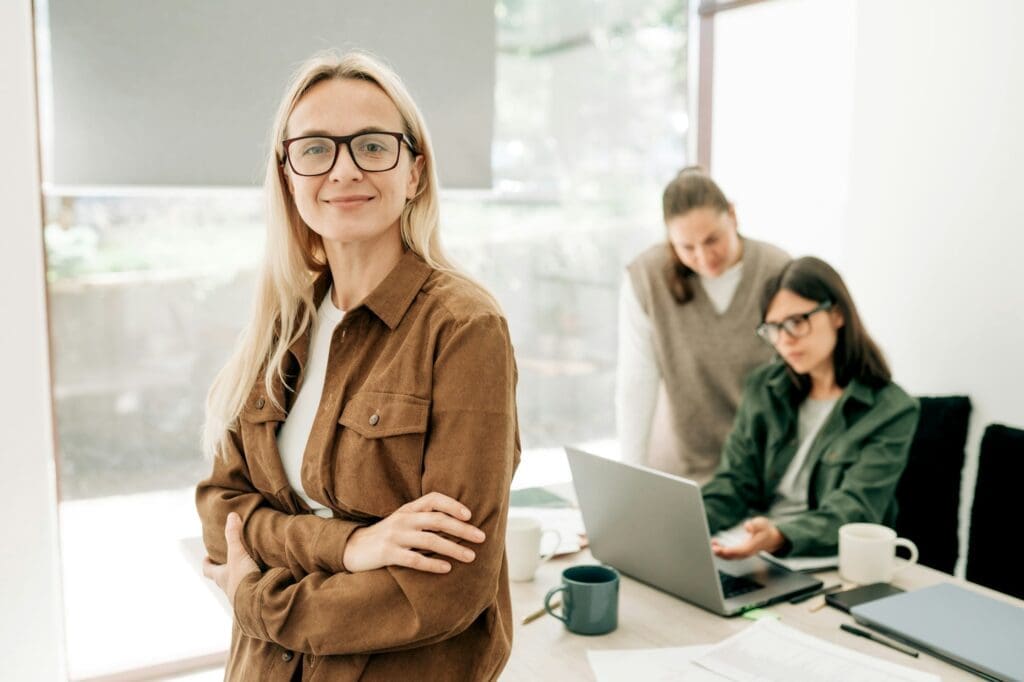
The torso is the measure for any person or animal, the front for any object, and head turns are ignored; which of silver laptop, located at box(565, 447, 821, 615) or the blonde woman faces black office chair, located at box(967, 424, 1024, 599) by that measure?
the silver laptop

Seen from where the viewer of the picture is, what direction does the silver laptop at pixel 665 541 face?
facing away from the viewer and to the right of the viewer

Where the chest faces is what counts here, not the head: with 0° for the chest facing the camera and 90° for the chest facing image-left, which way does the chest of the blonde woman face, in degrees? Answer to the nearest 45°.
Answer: approximately 45°

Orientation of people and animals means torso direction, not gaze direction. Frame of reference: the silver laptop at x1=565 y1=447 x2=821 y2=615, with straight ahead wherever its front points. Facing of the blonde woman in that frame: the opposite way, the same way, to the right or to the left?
the opposite way

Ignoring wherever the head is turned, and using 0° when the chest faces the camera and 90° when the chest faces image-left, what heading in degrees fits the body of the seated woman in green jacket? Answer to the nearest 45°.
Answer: approximately 45°
